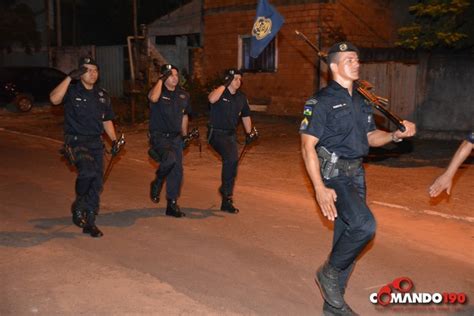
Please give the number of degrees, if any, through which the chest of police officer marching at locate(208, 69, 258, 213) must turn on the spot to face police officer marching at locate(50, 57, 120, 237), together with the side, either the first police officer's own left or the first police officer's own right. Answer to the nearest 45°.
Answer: approximately 90° to the first police officer's own right

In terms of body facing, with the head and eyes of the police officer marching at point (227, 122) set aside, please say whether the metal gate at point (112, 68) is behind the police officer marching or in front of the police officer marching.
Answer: behind

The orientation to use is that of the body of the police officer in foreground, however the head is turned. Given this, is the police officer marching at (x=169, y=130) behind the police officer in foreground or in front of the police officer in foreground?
behind

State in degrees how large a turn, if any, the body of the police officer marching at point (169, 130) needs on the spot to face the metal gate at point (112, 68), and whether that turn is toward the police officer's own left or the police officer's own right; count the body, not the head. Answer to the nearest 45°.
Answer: approximately 135° to the police officer's own left

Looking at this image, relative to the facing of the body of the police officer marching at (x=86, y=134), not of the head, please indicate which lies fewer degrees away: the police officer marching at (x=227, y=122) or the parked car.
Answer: the police officer marching

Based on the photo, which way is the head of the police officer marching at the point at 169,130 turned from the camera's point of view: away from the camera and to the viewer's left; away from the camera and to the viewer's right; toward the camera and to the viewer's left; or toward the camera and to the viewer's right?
toward the camera and to the viewer's right

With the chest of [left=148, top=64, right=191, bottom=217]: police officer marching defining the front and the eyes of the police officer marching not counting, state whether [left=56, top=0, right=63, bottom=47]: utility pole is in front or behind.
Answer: behind

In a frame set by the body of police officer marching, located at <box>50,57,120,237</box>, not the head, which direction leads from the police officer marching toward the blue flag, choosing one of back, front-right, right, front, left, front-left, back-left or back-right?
left

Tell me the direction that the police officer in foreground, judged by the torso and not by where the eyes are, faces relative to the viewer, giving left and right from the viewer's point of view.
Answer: facing the viewer and to the right of the viewer

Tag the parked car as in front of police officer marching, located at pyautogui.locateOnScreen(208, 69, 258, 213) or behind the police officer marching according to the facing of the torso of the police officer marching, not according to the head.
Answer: behind

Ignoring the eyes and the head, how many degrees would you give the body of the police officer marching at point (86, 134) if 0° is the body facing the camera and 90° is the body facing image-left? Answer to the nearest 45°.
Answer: approximately 315°

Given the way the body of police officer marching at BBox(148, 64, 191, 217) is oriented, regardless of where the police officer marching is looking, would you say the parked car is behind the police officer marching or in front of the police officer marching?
behind

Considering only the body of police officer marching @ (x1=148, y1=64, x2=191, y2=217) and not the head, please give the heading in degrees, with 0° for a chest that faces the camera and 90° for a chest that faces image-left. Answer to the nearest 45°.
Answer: approximately 315°
